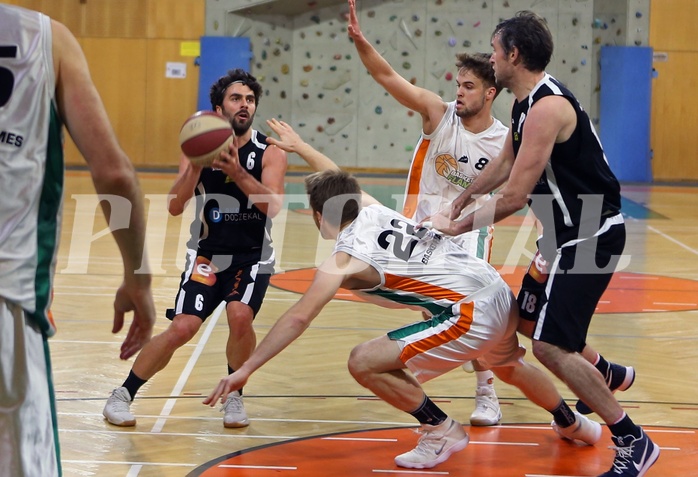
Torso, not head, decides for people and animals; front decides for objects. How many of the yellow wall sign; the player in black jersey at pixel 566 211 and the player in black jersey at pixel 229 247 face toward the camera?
2

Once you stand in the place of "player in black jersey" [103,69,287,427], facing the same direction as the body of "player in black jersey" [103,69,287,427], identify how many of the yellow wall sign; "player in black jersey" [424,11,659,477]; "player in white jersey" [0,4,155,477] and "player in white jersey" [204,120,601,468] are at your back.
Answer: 1

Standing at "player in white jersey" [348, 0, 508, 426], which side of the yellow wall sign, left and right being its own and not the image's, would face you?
front

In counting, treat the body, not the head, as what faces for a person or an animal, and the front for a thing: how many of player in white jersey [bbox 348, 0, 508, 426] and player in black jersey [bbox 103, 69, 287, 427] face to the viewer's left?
0

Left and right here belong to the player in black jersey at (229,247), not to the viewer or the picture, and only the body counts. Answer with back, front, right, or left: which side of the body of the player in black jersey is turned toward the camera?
front

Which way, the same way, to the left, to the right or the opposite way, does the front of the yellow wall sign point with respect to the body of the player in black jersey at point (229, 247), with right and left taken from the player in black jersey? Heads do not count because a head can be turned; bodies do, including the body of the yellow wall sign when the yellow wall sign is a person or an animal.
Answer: the same way

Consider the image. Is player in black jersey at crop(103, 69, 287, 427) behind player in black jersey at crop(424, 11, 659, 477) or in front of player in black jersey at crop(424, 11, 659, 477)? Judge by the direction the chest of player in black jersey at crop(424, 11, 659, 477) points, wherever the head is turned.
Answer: in front

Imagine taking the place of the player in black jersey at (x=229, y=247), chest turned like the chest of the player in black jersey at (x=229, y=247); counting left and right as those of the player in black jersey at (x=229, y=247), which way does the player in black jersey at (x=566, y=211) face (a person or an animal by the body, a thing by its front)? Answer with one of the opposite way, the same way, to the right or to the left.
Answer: to the right

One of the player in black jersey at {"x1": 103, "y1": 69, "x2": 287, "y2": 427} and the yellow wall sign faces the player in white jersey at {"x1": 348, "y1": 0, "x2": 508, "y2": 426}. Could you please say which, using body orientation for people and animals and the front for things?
the yellow wall sign

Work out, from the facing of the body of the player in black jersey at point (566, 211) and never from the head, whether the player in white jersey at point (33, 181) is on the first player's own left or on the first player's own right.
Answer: on the first player's own left

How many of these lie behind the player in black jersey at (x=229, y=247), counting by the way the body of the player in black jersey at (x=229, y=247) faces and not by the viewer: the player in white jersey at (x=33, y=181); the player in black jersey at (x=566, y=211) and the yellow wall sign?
1

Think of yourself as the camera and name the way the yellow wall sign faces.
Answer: facing the viewer

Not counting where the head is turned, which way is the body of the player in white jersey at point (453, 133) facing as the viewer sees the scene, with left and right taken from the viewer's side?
facing the viewer and to the right of the viewer

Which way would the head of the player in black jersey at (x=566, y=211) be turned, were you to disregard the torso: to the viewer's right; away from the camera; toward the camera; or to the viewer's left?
to the viewer's left

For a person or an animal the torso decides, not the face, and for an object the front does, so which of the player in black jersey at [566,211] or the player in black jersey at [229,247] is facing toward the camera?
the player in black jersey at [229,247]

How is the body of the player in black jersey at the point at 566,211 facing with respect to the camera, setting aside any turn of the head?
to the viewer's left

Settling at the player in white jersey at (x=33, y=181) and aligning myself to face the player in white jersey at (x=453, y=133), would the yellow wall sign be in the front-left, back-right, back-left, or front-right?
front-left

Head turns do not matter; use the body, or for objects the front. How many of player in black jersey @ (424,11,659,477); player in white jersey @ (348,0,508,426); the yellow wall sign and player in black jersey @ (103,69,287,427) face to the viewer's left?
1

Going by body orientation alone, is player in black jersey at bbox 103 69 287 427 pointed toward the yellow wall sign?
no
